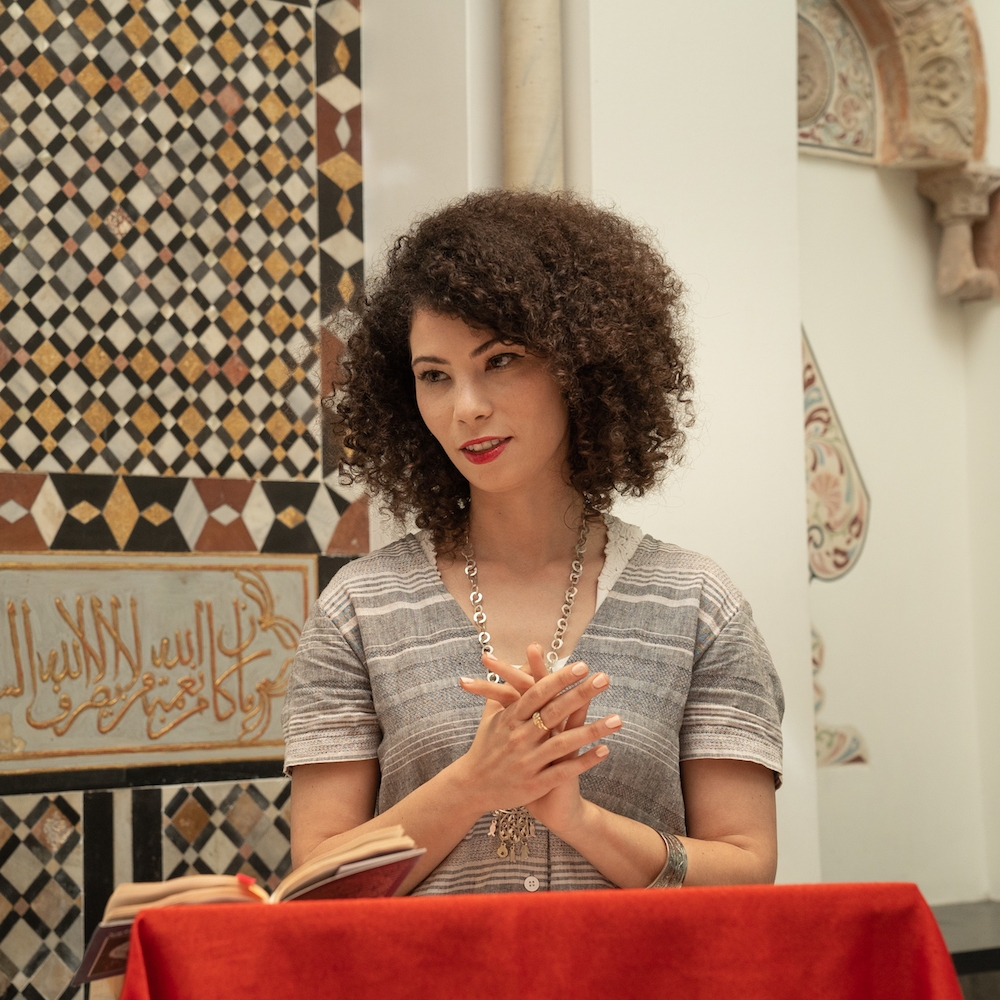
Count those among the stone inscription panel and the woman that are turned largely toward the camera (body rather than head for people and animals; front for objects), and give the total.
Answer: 2

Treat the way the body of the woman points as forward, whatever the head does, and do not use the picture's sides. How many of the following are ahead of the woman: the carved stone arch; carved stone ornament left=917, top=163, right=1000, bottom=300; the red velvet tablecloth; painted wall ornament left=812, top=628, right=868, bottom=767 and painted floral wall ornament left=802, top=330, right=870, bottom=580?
1

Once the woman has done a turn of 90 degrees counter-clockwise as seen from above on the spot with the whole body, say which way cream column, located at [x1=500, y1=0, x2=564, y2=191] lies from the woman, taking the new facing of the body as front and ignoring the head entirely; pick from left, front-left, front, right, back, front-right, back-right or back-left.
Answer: left

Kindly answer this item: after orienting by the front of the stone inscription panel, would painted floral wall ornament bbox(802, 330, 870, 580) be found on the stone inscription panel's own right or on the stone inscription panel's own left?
on the stone inscription panel's own left

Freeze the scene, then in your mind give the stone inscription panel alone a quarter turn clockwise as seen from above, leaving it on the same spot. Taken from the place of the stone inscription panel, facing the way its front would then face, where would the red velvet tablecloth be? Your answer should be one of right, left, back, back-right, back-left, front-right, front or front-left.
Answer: left

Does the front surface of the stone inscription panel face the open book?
yes

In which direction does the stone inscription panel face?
toward the camera

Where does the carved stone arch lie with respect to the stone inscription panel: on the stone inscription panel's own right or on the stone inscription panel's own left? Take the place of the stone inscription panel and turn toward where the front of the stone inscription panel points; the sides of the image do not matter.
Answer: on the stone inscription panel's own left

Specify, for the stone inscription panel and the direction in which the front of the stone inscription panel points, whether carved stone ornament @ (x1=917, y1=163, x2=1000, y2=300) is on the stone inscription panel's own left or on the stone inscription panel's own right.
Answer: on the stone inscription panel's own left

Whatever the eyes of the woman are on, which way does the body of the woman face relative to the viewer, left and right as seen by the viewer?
facing the viewer
